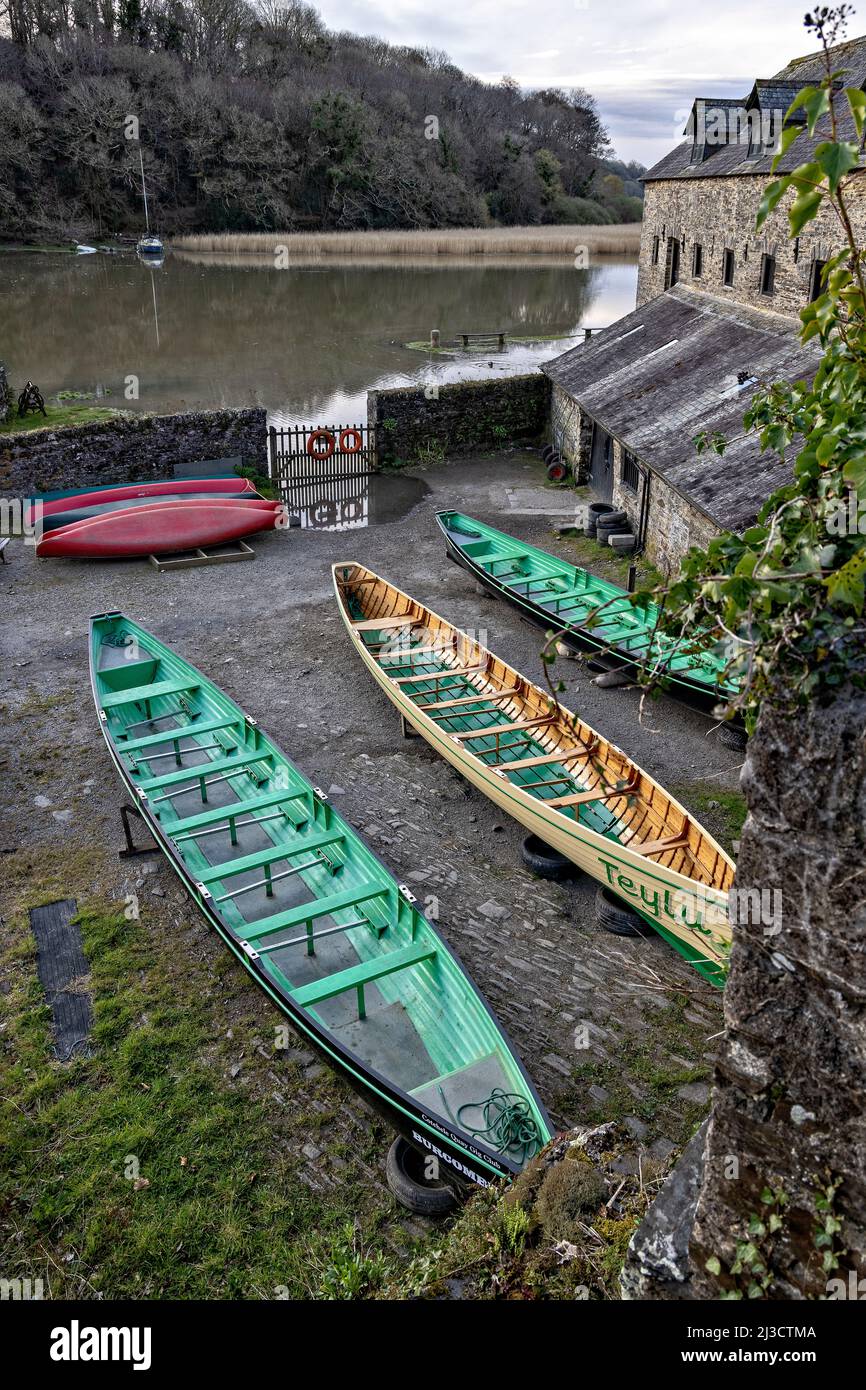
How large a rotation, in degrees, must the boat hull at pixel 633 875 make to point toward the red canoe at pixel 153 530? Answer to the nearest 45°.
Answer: approximately 180°

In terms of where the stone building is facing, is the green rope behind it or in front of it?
in front

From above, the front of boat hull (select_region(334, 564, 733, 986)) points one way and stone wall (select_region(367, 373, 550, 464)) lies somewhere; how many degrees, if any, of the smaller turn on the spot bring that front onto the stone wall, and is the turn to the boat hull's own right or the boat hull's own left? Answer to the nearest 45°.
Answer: approximately 135° to the boat hull's own left

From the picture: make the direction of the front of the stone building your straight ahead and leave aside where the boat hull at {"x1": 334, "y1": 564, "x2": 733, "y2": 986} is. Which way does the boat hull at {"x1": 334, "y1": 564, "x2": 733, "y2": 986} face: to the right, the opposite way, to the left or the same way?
to the left

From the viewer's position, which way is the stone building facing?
facing the viewer and to the left of the viewer

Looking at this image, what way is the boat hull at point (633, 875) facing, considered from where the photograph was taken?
facing the viewer and to the right of the viewer

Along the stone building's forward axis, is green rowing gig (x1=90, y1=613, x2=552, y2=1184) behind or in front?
in front

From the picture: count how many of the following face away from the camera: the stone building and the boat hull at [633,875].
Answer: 0
